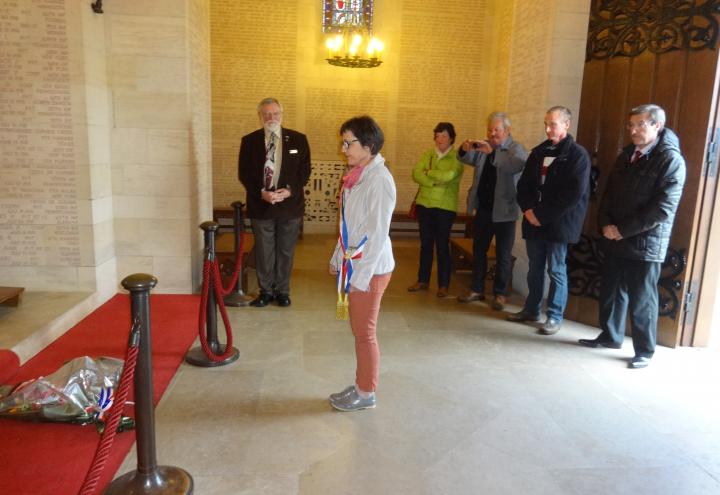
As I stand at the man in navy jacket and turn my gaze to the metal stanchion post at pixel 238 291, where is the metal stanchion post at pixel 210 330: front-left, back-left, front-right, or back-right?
front-left

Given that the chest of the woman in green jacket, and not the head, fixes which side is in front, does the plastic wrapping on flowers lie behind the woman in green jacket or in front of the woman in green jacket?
in front

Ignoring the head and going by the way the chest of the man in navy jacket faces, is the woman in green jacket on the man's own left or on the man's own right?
on the man's own right

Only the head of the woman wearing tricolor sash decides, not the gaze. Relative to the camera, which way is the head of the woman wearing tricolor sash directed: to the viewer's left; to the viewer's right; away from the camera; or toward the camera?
to the viewer's left

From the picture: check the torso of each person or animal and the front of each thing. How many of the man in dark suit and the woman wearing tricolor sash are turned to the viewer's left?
1

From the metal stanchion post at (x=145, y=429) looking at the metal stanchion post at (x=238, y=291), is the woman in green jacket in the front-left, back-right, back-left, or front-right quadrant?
front-right

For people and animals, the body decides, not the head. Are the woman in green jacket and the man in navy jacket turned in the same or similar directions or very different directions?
same or similar directions

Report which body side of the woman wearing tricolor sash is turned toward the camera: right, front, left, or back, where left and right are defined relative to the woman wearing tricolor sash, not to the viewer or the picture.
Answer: left

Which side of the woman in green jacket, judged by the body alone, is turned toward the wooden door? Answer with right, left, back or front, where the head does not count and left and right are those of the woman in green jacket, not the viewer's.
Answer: left

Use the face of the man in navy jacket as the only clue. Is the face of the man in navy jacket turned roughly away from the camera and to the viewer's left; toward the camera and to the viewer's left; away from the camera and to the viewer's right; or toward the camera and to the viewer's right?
toward the camera and to the viewer's left

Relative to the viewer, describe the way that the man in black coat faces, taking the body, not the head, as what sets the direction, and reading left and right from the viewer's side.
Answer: facing the viewer and to the left of the viewer

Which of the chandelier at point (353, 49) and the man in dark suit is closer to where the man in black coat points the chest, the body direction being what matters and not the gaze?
the man in dark suit

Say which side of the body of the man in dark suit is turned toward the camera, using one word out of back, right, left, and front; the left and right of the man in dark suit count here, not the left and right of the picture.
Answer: front

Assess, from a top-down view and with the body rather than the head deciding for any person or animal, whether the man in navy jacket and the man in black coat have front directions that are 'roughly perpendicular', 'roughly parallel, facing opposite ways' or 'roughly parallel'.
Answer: roughly parallel
